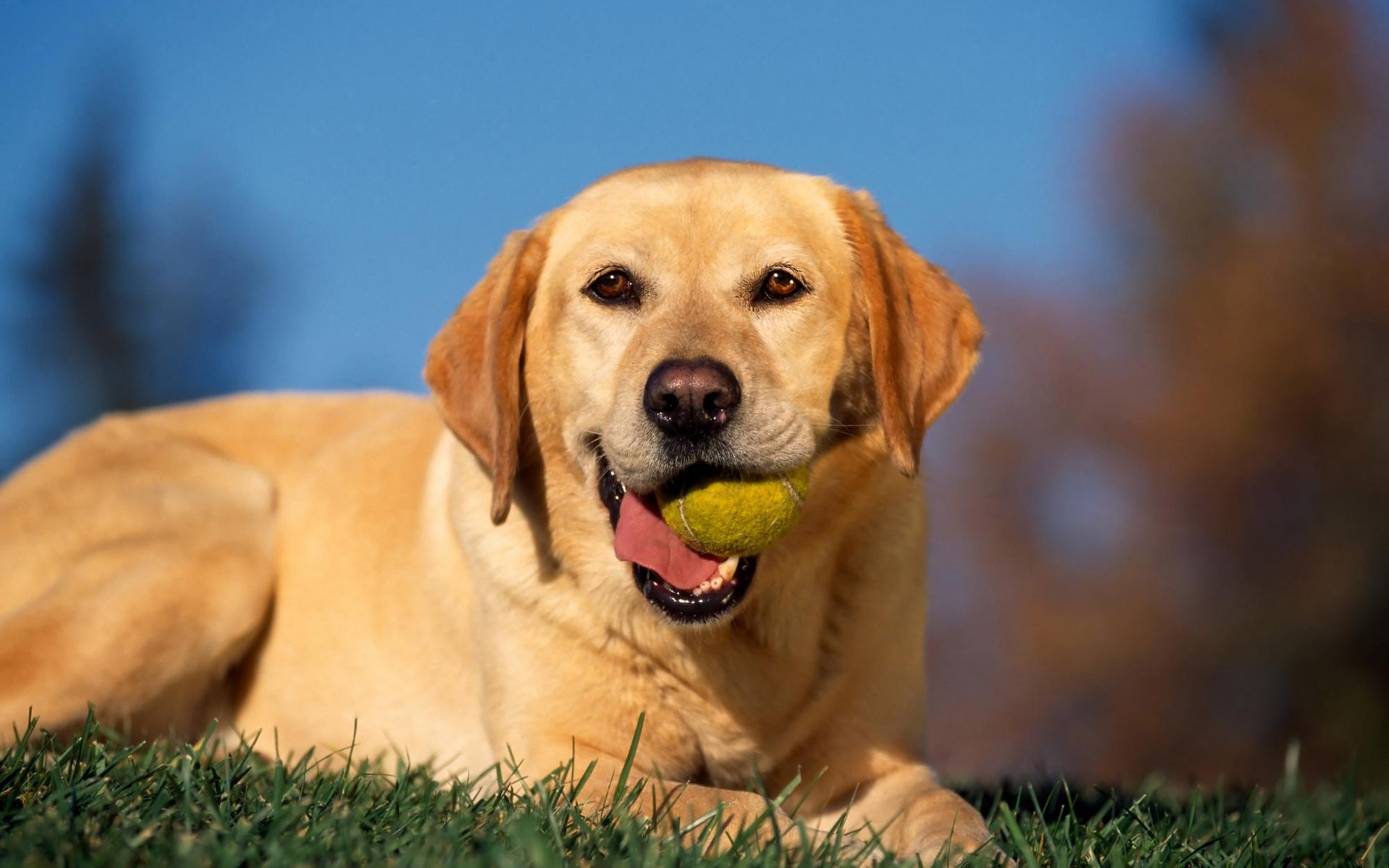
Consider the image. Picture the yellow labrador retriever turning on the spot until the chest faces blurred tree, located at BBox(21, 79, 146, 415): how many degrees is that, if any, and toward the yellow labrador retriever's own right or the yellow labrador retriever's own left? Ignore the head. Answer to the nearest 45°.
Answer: approximately 135° to the yellow labrador retriever's own left

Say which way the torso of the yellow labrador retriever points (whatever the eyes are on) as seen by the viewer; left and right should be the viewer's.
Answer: facing the viewer and to the right of the viewer
